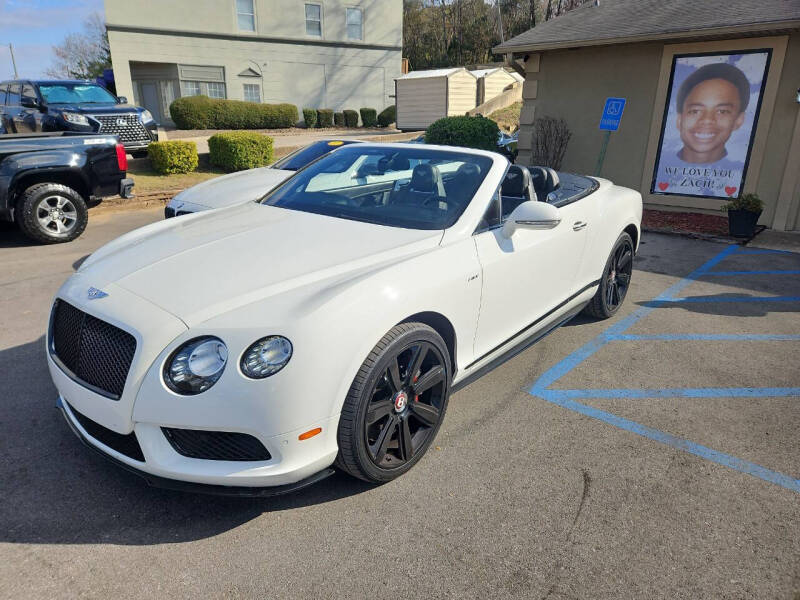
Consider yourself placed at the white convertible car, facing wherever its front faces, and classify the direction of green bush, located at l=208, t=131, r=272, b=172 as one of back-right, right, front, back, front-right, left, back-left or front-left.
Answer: back-right

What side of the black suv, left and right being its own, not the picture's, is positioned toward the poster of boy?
front

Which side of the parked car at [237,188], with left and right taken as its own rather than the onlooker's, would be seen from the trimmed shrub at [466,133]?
back

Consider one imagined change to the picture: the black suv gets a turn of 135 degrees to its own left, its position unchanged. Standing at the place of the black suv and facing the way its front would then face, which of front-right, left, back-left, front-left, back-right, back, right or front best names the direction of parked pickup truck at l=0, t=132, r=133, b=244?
back

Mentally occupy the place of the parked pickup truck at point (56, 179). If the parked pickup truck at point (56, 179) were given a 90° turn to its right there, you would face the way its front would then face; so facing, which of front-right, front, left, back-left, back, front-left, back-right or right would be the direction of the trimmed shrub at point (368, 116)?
front-right

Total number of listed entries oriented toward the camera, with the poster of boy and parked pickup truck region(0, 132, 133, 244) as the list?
1

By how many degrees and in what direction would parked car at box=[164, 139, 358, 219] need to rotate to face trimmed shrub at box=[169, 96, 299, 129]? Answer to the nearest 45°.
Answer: approximately 135° to its right

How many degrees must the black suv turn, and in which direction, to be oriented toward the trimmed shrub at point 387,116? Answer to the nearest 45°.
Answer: approximately 90° to its left

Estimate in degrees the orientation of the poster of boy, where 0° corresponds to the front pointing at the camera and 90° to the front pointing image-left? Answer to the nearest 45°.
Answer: approximately 0°

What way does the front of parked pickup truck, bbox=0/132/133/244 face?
to the viewer's left

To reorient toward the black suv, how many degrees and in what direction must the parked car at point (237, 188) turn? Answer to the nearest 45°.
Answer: approximately 90° to its right

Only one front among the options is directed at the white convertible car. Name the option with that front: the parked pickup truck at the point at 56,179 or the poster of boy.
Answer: the poster of boy

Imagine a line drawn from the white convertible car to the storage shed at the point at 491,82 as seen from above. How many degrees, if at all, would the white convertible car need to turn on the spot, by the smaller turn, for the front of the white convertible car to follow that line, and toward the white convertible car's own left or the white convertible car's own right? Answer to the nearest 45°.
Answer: approximately 135° to the white convertible car's own right

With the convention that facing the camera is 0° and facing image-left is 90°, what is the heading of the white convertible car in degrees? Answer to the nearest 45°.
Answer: approximately 45°

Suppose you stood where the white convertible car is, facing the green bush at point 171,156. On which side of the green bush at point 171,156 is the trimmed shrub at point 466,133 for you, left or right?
right

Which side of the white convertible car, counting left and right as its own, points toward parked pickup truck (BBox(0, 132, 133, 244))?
right

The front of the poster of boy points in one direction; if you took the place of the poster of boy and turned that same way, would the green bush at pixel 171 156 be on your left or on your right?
on your right
